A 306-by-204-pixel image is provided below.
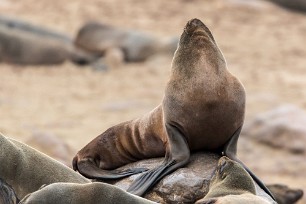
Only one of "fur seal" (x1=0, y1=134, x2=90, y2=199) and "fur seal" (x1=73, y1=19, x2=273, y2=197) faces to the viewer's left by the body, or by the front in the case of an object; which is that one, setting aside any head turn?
"fur seal" (x1=0, y1=134, x2=90, y2=199)

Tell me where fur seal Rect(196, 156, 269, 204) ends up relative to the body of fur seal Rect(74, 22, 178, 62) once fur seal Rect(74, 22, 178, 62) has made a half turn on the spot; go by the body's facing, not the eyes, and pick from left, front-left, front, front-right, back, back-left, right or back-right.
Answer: right

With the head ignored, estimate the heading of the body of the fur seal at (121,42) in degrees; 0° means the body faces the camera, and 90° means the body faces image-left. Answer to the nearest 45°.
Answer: approximately 90°

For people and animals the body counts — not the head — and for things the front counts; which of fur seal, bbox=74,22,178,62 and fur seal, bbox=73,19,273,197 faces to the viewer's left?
fur seal, bbox=74,22,178,62
